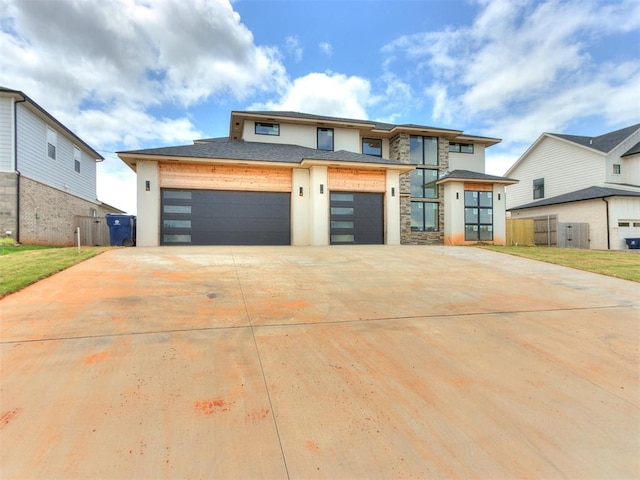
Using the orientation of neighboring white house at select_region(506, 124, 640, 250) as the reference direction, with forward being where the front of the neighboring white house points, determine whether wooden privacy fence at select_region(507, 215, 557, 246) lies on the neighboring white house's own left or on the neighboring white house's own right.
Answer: on the neighboring white house's own right

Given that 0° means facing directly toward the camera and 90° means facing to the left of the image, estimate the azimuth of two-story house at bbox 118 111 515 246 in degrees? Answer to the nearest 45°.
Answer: approximately 0°

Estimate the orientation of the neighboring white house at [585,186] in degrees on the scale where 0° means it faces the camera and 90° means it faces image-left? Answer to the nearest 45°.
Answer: approximately 315°

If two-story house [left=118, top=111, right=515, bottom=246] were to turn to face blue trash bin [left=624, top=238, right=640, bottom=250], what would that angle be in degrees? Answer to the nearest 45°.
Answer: approximately 90° to its left

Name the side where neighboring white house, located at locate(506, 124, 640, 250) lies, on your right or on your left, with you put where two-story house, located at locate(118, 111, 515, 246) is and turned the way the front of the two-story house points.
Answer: on your left

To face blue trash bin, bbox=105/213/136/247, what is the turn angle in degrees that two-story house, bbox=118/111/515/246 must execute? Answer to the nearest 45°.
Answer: approximately 90° to its right

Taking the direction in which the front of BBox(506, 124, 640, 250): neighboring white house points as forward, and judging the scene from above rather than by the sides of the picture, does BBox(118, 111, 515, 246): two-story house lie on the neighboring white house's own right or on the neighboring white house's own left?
on the neighboring white house's own right
